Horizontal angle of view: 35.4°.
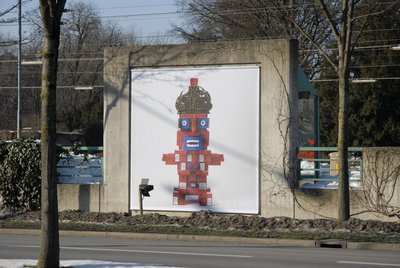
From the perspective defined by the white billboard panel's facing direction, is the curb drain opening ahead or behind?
ahead

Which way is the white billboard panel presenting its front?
toward the camera

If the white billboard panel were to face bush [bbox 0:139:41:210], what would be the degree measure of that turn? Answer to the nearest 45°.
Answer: approximately 90° to its right

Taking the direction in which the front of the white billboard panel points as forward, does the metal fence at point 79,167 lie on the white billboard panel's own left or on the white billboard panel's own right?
on the white billboard panel's own right

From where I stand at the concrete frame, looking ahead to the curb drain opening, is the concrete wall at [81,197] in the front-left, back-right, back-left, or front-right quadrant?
back-right

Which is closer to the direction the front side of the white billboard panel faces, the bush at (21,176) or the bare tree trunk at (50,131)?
the bare tree trunk

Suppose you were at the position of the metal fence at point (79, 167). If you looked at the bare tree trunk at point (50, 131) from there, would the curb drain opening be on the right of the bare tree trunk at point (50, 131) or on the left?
left

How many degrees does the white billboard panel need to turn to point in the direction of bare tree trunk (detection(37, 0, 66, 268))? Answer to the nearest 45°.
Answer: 0° — it already faces it

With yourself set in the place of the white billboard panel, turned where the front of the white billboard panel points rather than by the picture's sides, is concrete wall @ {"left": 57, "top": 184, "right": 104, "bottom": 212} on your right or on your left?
on your right

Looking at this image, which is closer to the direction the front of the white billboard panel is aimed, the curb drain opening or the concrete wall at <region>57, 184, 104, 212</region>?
the curb drain opening

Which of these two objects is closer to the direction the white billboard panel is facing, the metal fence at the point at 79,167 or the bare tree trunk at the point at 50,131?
the bare tree trunk
